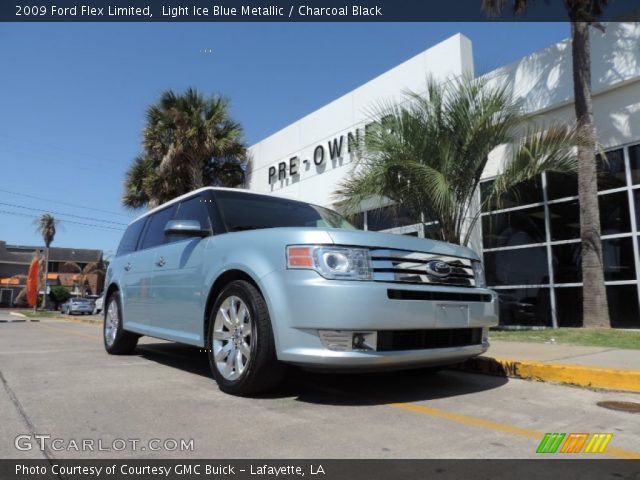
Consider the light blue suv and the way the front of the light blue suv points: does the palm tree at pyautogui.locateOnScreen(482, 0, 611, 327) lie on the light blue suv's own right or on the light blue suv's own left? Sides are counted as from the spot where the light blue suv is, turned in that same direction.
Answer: on the light blue suv's own left

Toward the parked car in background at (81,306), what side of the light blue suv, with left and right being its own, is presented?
back

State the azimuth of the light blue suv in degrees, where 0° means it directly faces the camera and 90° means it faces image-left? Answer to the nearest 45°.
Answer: approximately 315°

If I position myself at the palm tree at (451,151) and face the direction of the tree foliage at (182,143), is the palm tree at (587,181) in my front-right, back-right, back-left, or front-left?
back-right

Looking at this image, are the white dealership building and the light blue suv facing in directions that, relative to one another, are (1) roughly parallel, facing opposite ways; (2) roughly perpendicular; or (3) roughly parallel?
roughly perpendicular

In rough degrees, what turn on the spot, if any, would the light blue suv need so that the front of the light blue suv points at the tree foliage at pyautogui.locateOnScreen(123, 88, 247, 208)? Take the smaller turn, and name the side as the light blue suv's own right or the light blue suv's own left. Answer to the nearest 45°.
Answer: approximately 135° to the light blue suv's own left

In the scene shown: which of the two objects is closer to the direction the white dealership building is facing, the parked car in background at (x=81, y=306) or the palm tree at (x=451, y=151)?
the palm tree

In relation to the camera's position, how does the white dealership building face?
facing the viewer and to the left of the viewer

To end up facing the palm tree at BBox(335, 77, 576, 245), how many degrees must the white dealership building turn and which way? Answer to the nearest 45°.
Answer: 0° — it already faces it

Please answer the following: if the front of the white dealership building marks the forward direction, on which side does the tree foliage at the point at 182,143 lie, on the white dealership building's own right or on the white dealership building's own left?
on the white dealership building's own right

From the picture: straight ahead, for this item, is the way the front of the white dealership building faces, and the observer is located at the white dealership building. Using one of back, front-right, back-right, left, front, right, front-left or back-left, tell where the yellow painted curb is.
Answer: front-left

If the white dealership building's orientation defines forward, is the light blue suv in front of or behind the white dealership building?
in front

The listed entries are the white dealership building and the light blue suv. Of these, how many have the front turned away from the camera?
0

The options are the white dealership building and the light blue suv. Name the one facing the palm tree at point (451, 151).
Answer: the white dealership building

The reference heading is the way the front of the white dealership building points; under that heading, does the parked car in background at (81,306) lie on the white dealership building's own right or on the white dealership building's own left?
on the white dealership building's own right
